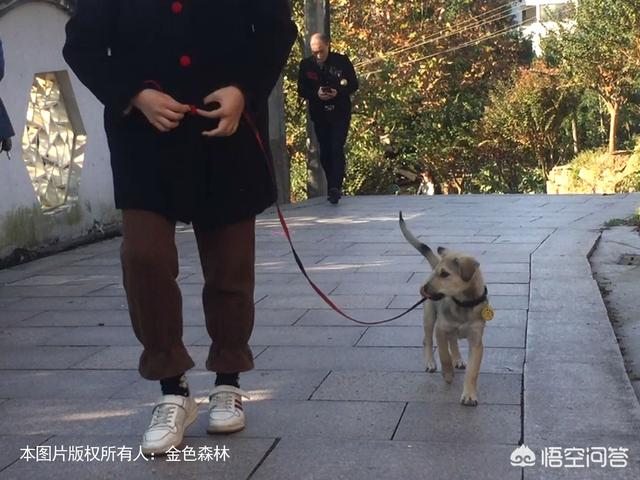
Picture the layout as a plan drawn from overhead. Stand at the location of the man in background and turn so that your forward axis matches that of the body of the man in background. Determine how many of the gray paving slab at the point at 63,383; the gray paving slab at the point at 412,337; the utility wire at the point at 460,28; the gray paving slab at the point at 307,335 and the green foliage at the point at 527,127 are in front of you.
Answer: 3

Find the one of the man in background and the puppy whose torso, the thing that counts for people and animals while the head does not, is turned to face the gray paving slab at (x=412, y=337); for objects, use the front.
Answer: the man in background

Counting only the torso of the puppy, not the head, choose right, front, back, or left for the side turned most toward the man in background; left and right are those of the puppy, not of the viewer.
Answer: back

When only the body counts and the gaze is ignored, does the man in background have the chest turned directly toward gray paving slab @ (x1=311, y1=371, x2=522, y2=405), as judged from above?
yes

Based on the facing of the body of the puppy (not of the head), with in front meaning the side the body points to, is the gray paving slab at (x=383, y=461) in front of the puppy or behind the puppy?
in front

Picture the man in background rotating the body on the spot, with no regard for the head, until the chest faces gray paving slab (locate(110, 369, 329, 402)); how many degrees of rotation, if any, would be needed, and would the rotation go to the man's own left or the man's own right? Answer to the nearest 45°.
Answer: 0° — they already face it

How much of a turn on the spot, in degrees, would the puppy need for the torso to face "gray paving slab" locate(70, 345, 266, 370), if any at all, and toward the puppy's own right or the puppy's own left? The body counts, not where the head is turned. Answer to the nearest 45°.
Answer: approximately 90° to the puppy's own right

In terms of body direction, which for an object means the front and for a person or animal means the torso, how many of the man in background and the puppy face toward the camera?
2

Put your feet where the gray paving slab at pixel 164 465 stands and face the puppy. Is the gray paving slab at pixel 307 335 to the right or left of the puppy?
left

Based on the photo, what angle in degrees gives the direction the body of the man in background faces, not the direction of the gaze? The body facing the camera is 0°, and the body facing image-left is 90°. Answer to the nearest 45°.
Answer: approximately 0°
